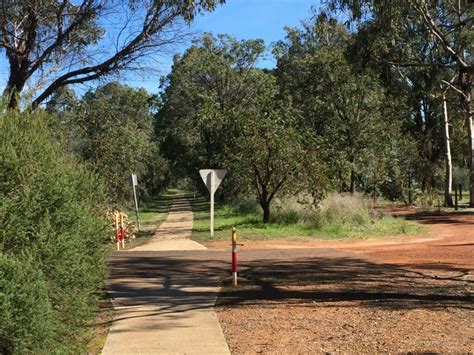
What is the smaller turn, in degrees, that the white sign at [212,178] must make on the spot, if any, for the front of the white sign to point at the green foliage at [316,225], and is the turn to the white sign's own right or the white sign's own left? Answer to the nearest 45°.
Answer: approximately 45° to the white sign's own right

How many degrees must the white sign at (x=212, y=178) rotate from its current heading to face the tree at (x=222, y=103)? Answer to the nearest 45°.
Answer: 0° — it already faces it

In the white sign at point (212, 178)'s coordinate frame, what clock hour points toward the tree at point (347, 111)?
The tree is roughly at 1 o'clock from the white sign.

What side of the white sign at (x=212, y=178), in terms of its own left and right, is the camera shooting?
back

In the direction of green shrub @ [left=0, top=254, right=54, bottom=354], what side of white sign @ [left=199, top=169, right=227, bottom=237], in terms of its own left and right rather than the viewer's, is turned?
back

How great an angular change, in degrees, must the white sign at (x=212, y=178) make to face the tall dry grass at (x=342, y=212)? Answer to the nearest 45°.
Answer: approximately 45° to its right

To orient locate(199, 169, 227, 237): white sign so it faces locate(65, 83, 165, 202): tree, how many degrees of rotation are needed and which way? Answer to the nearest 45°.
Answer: approximately 45° to its left

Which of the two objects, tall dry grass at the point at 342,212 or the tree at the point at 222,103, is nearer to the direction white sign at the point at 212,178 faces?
the tree
